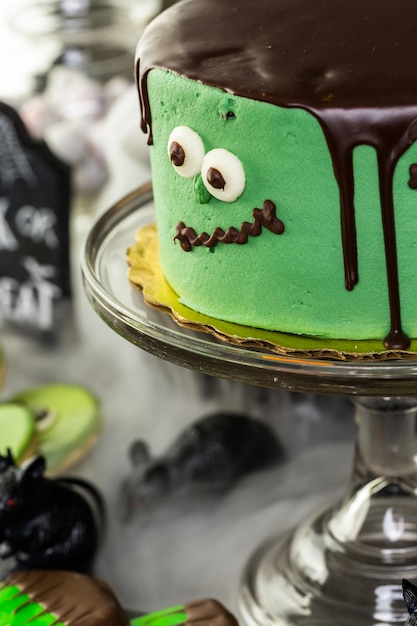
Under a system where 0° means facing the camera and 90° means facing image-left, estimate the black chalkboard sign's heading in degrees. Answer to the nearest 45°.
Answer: approximately 0°
